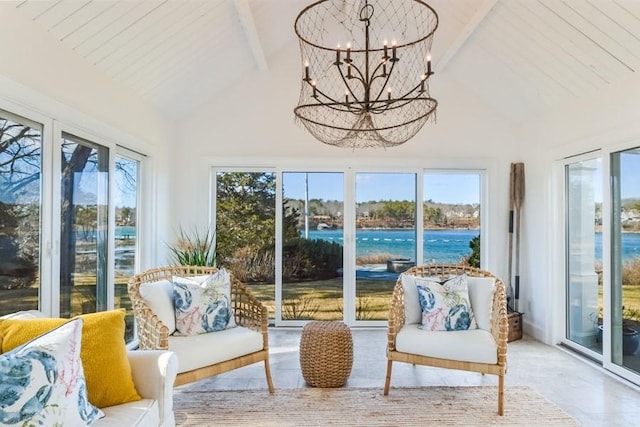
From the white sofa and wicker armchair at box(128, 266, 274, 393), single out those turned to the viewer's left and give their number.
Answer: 0

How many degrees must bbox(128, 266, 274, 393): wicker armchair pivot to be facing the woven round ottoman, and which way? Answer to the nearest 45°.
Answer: approximately 45° to its left

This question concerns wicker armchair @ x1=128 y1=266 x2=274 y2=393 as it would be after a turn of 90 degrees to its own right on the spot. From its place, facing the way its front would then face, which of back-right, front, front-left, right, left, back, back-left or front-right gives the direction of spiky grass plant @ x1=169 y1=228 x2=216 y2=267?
back-right

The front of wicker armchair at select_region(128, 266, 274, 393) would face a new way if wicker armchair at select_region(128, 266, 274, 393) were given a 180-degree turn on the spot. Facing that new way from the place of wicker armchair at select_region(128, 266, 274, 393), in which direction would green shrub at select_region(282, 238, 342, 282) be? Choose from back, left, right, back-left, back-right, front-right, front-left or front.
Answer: right

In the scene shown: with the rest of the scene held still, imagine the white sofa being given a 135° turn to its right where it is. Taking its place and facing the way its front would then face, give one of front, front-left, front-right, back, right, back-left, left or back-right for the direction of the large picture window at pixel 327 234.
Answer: back-right

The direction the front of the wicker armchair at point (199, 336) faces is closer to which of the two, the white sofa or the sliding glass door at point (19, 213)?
the white sofa

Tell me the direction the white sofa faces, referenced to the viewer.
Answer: facing the viewer and to the right of the viewer

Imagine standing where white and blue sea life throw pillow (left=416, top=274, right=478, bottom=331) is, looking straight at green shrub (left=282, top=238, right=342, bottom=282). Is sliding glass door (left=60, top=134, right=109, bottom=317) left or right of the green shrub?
left

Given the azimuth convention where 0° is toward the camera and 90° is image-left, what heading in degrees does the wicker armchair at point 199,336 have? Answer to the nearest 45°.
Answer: approximately 315°

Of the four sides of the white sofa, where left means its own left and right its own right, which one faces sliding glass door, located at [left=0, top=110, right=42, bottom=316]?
back

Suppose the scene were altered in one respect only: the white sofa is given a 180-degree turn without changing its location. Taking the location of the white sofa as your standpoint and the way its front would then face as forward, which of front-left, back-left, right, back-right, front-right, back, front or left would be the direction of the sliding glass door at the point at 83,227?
front-right

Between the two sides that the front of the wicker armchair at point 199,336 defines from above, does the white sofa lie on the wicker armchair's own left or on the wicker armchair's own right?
on the wicker armchair's own right

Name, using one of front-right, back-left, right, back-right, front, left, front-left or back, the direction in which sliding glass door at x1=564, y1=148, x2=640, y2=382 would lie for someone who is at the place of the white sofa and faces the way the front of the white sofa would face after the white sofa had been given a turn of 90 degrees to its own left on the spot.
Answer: front-right

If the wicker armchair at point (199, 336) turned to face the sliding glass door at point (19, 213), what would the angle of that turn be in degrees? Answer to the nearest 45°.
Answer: approximately 135° to its right

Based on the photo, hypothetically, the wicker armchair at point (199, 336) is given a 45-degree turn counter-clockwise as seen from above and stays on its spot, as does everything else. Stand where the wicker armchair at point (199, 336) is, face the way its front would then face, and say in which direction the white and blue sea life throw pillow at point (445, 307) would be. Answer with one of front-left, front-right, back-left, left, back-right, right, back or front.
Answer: front

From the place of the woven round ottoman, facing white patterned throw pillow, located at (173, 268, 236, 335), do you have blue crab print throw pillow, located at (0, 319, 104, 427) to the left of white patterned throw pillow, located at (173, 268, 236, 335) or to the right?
left
